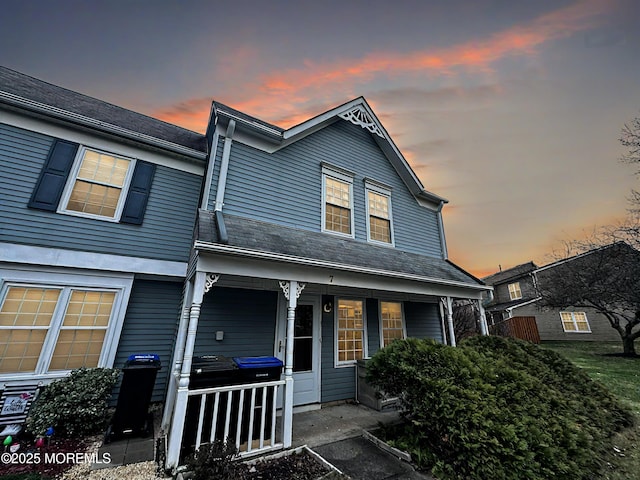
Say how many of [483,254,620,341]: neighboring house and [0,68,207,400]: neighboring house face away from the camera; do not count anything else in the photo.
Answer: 0

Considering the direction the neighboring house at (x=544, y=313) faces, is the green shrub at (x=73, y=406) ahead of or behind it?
ahead

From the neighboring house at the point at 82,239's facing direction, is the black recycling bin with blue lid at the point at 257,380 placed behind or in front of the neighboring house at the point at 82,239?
in front

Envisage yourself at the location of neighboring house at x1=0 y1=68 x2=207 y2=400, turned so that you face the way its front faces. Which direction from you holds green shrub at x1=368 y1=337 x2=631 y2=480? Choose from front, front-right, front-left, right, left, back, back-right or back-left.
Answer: front

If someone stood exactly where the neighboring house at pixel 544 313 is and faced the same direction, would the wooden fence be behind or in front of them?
in front

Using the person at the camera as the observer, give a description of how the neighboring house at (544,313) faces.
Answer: facing the viewer and to the left of the viewer

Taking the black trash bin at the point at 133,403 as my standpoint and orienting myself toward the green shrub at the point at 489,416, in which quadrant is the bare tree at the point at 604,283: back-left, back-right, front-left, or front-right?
front-left

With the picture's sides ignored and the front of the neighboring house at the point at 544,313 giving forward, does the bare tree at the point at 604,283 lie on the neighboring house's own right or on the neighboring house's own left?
on the neighboring house's own left
